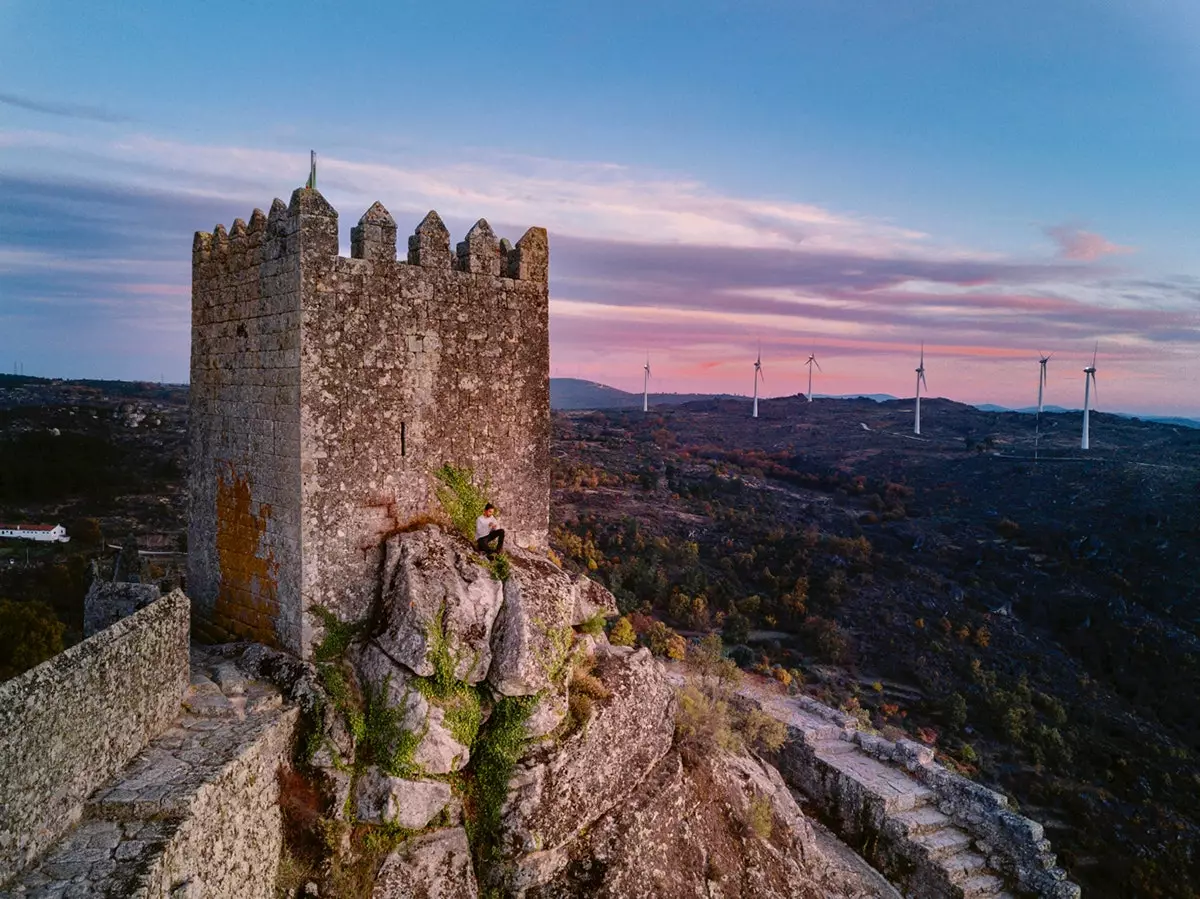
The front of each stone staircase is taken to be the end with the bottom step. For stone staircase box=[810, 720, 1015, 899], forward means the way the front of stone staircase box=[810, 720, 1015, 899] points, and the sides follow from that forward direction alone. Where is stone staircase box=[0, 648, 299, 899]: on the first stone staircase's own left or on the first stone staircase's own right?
on the first stone staircase's own right

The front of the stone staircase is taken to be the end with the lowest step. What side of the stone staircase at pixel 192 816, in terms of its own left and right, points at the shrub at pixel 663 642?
back

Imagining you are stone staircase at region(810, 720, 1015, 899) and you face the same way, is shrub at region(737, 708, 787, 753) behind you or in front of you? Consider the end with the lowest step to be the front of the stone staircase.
behind

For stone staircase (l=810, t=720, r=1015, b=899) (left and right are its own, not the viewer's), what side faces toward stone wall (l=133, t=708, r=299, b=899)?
right

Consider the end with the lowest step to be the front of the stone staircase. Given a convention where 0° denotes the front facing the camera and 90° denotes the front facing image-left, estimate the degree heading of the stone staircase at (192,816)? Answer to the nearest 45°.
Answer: approximately 45°

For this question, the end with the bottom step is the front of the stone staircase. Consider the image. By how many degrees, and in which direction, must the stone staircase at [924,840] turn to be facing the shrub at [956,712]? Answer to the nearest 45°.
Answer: approximately 135° to its left

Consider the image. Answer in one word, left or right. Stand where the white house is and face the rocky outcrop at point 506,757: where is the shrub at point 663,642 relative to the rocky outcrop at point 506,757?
left

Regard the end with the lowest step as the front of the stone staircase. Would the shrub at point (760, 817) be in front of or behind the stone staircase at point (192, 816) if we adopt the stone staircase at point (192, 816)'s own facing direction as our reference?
behind

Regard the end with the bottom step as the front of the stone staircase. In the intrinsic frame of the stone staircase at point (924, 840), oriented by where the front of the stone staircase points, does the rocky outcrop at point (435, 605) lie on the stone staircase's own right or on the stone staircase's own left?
on the stone staircase's own right

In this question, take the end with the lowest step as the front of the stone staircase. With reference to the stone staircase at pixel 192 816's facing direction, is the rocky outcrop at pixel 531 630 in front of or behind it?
behind

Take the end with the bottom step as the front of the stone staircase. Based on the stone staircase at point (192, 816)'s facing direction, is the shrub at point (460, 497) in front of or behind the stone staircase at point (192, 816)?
behind

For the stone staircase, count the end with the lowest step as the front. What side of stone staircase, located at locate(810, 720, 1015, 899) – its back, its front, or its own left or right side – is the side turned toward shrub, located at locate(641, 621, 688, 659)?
back
